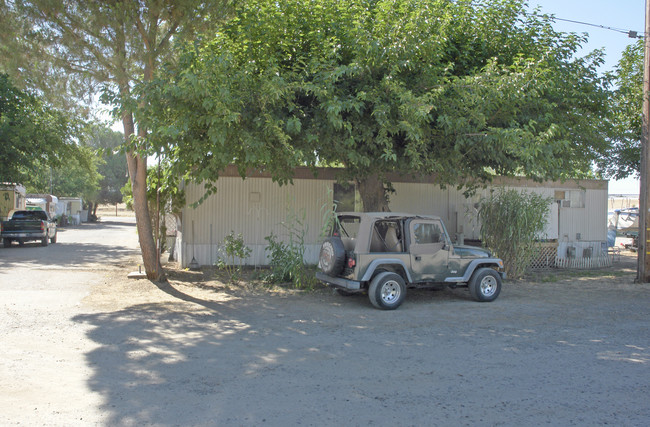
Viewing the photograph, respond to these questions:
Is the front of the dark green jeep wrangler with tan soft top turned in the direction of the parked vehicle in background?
no

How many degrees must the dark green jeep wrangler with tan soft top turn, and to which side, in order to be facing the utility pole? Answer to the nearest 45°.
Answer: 0° — it already faces it

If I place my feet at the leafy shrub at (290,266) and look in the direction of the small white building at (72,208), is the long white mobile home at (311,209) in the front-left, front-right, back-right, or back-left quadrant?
front-right

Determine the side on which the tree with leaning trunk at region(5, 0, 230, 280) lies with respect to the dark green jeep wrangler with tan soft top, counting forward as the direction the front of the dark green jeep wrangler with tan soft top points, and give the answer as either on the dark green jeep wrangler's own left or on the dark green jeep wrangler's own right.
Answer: on the dark green jeep wrangler's own left

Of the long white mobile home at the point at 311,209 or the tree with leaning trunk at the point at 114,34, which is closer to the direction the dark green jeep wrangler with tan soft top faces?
the long white mobile home

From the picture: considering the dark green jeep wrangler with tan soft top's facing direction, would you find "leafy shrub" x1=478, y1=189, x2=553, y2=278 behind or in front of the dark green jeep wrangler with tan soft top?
in front

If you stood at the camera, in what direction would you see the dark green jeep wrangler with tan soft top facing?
facing away from the viewer and to the right of the viewer

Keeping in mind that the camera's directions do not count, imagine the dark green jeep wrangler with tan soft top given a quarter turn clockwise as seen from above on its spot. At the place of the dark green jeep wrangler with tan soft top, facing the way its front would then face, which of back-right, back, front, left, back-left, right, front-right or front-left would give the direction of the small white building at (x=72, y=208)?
back

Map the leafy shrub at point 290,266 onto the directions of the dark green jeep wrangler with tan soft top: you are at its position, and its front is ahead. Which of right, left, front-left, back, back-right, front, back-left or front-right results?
left
